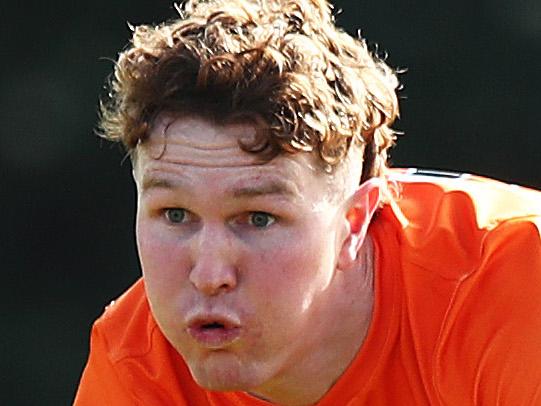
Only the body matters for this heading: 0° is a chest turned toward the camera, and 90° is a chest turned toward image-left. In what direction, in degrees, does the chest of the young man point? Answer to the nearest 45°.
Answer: approximately 45°
